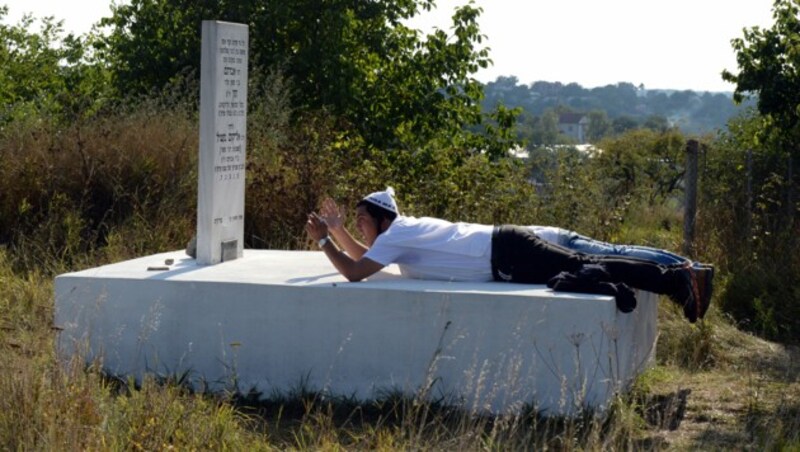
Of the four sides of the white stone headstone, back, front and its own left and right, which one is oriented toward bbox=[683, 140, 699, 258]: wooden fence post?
left

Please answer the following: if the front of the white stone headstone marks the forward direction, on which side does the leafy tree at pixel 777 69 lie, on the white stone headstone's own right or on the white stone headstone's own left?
on the white stone headstone's own left

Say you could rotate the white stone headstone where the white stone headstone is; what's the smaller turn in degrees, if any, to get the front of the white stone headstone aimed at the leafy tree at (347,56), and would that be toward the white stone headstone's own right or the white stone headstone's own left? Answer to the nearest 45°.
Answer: approximately 135° to the white stone headstone's own left

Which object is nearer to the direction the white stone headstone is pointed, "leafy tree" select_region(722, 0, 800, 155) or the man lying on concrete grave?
the man lying on concrete grave

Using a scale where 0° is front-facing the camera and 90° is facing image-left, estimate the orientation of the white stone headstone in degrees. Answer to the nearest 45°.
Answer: approximately 315°
